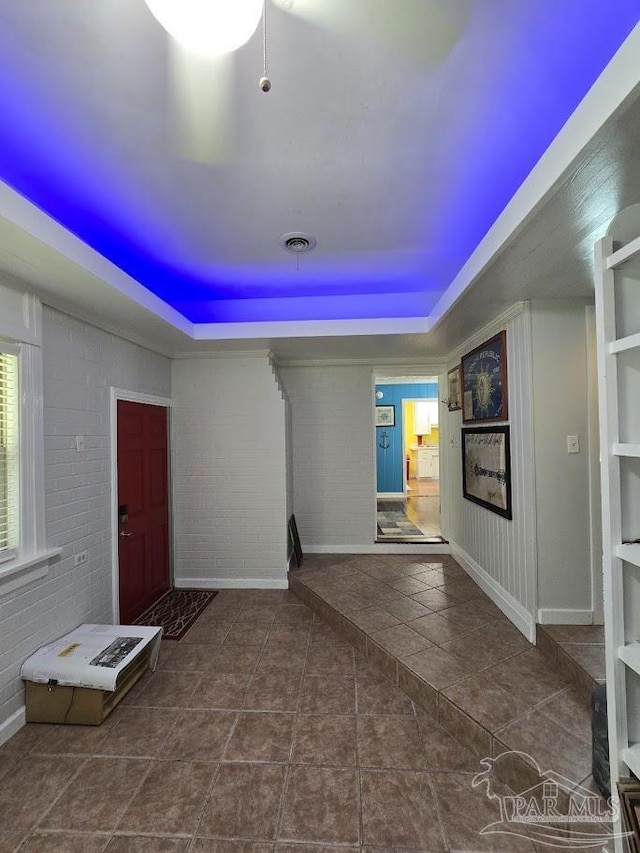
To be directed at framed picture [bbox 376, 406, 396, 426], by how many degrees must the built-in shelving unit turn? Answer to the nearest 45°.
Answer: approximately 90° to its right

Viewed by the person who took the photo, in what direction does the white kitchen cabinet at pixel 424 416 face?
facing the viewer

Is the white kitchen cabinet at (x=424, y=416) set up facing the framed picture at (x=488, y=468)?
yes

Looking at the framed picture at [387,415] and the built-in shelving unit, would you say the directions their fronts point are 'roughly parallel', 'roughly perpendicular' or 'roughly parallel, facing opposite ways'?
roughly perpendicular

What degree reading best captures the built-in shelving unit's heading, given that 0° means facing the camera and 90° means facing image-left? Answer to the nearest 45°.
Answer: approximately 45°

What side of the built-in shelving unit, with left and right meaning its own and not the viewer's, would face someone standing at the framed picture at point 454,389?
right

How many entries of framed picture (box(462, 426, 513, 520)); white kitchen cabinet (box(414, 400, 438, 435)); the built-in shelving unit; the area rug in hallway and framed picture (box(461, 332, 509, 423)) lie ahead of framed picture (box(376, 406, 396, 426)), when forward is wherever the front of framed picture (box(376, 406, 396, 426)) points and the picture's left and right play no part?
4

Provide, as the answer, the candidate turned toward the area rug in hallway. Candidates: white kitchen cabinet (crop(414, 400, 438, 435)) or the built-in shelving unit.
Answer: the white kitchen cabinet

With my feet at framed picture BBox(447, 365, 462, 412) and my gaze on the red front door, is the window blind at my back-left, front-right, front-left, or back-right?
front-left

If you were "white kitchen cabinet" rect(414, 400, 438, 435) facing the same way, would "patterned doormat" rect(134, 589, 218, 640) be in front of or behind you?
in front

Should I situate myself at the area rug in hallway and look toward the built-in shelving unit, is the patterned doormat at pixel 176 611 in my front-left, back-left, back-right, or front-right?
front-right

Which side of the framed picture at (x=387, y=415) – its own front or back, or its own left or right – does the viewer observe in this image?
front

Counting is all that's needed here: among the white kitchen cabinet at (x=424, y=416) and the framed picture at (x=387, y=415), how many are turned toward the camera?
2
